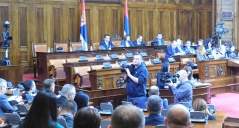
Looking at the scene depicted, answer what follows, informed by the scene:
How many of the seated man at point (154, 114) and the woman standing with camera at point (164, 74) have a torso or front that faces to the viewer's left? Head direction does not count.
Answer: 0

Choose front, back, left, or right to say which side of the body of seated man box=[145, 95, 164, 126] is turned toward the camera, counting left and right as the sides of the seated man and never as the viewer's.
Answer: back

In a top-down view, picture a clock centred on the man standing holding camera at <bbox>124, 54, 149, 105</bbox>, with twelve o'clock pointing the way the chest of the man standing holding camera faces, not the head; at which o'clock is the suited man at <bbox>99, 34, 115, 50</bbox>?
The suited man is roughly at 4 o'clock from the man standing holding camera.

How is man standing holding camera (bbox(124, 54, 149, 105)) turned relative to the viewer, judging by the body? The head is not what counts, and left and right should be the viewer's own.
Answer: facing the viewer and to the left of the viewer

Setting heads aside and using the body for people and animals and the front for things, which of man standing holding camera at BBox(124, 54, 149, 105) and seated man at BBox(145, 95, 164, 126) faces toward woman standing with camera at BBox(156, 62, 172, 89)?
the seated man

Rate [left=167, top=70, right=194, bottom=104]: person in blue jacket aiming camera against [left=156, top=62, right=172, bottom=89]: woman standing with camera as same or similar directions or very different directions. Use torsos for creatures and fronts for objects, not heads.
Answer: very different directions

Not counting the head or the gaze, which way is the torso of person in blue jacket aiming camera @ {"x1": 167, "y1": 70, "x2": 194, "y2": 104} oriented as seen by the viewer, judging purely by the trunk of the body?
to the viewer's left

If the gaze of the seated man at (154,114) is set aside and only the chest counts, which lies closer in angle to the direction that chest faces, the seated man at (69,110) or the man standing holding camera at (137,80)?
the man standing holding camera

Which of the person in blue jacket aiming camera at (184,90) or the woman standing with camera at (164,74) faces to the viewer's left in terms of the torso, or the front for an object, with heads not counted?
the person in blue jacket aiming camera

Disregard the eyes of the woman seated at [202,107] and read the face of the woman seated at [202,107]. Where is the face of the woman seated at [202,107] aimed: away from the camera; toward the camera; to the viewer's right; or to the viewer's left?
away from the camera

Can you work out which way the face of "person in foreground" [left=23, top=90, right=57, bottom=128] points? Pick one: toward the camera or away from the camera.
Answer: away from the camera

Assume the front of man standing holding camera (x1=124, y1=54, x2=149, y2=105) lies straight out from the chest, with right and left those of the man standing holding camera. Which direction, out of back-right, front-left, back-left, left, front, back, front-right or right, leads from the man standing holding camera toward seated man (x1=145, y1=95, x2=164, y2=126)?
front-left

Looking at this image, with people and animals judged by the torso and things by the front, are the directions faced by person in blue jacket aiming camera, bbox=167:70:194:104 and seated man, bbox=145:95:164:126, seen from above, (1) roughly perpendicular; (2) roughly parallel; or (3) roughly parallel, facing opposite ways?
roughly perpendicular
